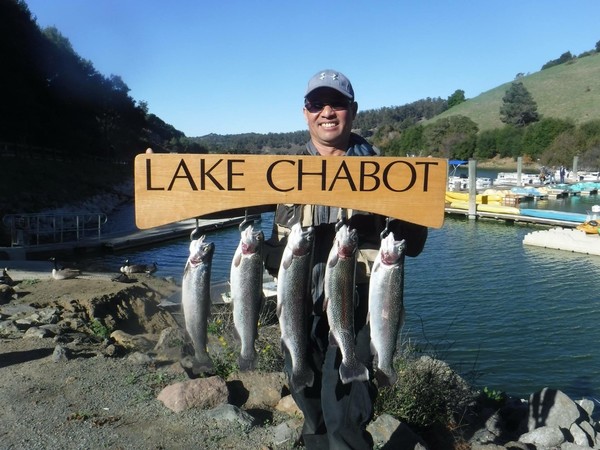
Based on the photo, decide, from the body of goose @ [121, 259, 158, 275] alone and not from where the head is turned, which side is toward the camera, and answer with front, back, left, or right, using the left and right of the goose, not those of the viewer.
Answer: left

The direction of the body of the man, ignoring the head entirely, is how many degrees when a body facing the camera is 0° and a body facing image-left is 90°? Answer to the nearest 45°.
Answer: approximately 0°

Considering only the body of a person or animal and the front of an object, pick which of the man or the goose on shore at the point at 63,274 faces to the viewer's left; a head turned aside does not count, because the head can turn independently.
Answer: the goose on shore

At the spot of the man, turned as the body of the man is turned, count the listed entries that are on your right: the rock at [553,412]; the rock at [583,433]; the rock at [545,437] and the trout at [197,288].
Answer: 1

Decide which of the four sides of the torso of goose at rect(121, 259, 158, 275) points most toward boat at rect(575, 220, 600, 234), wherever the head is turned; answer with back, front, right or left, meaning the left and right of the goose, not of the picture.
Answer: back

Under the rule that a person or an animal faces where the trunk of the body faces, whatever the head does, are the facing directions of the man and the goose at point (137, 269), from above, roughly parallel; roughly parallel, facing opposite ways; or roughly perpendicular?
roughly perpendicular

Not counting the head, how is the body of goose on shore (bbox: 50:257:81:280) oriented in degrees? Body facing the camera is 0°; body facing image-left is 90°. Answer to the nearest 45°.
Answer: approximately 90°

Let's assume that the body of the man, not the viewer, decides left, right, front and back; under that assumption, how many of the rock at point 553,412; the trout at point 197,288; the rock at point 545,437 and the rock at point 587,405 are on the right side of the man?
1
